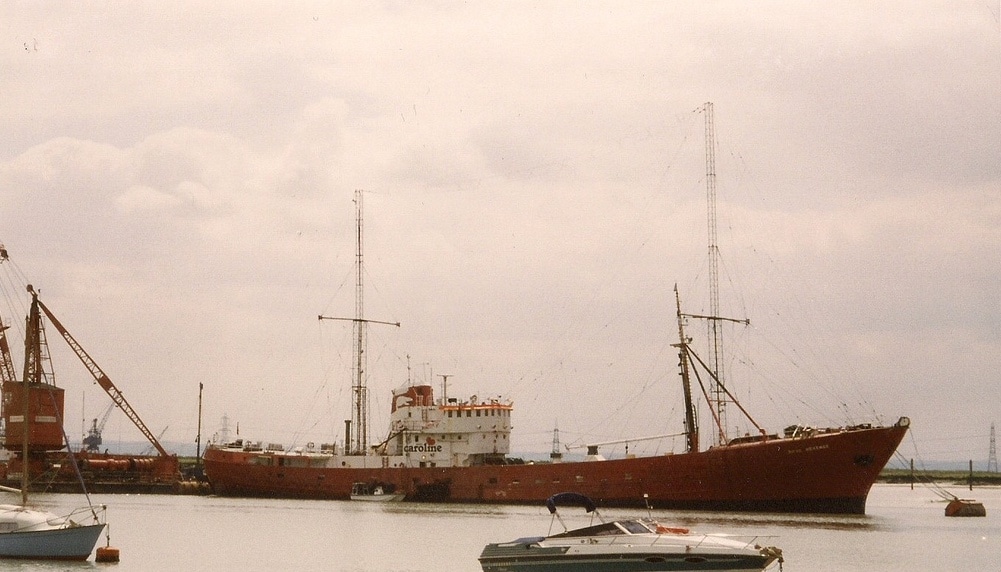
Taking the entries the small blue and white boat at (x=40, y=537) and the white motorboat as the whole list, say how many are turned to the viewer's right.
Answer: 2

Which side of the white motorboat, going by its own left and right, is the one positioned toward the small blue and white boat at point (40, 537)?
back

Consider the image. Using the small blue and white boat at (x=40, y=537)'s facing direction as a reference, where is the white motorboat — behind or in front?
in front

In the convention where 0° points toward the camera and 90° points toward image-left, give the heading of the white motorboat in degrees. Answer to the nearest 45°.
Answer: approximately 270°

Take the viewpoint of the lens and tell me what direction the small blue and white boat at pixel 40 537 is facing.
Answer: facing to the right of the viewer
